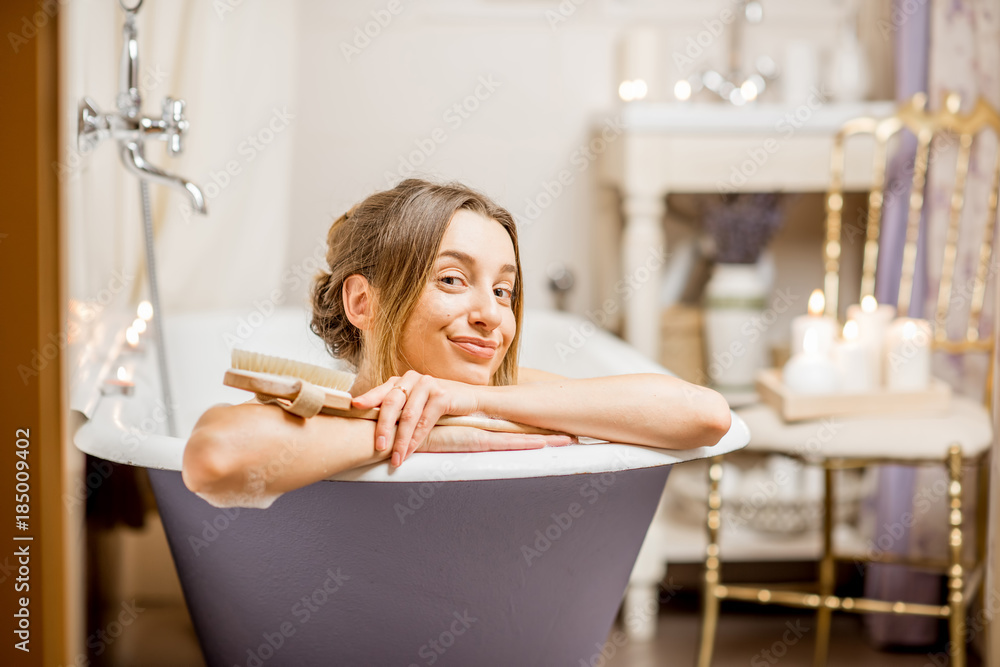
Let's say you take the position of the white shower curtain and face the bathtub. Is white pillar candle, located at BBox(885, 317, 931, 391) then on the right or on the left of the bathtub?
left

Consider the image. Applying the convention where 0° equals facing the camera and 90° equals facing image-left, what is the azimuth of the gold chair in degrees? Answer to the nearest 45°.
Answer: approximately 45°

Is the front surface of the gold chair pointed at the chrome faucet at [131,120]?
no
